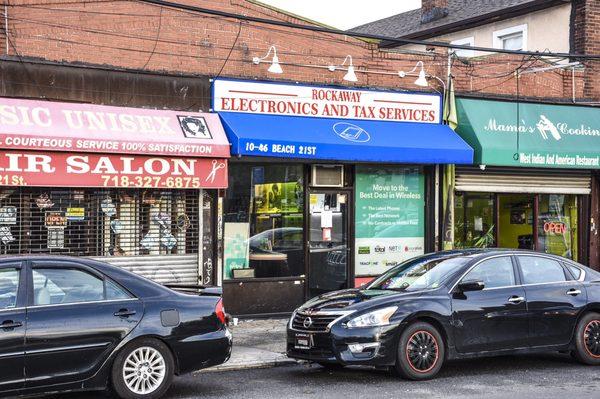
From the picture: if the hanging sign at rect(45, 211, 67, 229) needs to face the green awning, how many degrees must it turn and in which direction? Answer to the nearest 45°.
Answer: approximately 90° to its left

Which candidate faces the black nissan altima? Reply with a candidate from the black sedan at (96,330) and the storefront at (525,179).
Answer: the storefront

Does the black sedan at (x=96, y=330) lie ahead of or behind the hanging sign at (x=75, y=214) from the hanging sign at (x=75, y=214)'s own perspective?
ahead

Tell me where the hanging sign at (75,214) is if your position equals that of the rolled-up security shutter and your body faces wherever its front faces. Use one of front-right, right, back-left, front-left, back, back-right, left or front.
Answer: front-right

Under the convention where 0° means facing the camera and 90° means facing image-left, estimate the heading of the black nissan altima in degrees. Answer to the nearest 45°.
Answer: approximately 45°

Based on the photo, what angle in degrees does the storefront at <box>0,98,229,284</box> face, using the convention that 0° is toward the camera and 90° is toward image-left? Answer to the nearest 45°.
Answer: approximately 0°

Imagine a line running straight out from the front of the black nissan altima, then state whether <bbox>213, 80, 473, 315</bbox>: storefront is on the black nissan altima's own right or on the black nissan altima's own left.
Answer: on the black nissan altima's own right

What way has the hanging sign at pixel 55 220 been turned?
toward the camera

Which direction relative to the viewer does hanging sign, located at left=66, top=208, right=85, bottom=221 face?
toward the camera

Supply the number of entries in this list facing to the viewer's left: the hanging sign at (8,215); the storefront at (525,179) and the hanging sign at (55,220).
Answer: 0

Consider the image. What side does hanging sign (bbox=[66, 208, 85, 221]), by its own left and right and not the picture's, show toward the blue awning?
left

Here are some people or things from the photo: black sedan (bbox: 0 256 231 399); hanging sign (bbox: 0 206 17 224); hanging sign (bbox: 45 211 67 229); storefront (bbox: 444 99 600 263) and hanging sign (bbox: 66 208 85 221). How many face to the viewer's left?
1

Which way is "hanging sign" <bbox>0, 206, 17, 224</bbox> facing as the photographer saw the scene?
facing the viewer

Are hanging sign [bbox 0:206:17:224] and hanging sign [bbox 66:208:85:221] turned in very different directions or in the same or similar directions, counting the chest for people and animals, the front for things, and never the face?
same or similar directions

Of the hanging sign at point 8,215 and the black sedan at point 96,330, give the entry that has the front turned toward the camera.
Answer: the hanging sign
